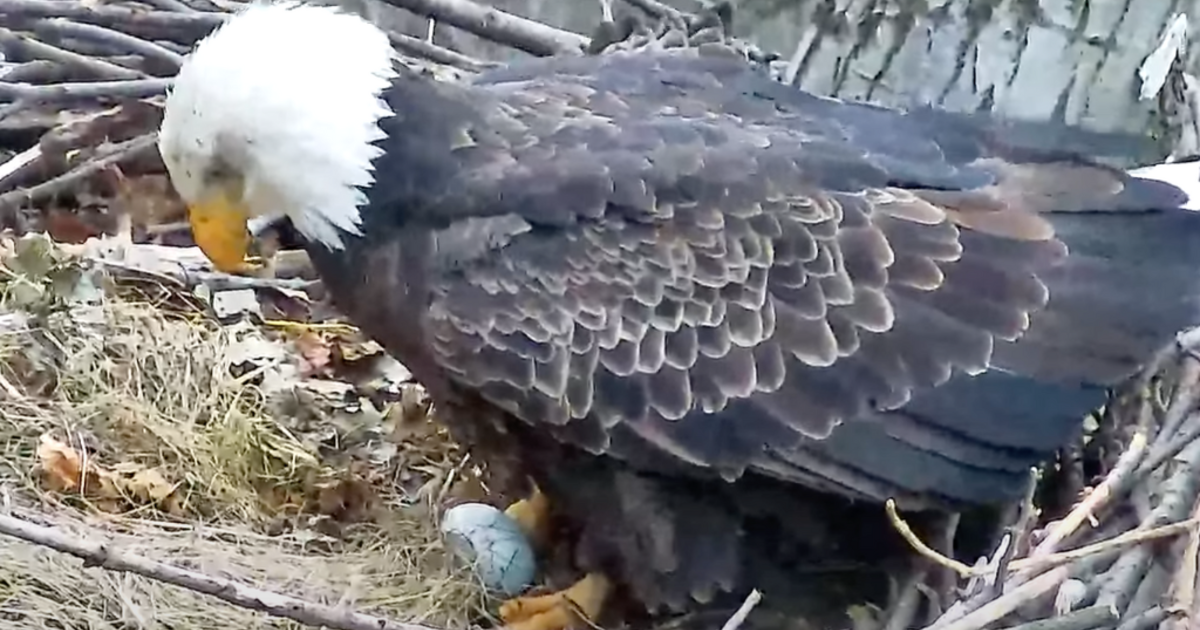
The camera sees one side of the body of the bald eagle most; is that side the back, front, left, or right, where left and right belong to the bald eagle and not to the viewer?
left

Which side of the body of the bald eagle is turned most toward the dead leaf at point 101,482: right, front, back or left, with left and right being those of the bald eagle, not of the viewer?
front

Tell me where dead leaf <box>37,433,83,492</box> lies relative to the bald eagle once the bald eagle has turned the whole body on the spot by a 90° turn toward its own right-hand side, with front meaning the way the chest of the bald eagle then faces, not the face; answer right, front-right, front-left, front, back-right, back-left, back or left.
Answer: left

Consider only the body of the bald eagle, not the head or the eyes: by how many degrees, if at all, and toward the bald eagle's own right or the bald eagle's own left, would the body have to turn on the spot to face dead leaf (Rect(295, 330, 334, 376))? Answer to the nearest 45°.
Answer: approximately 45° to the bald eagle's own right
